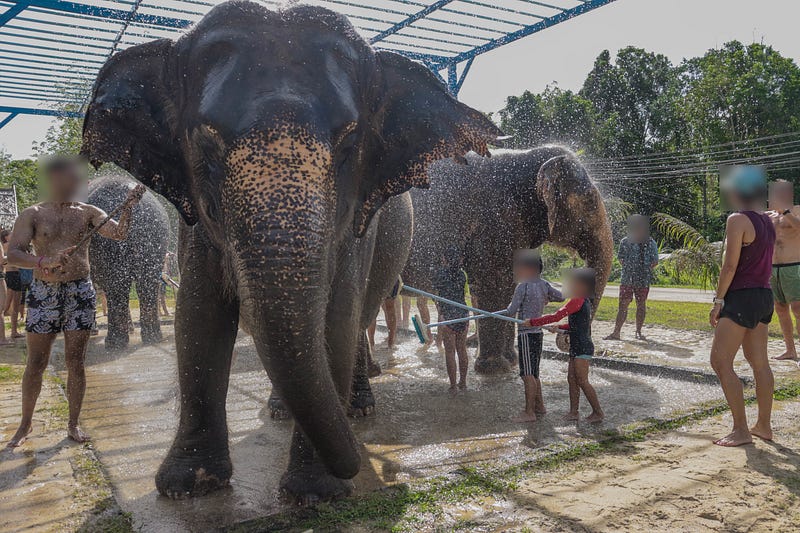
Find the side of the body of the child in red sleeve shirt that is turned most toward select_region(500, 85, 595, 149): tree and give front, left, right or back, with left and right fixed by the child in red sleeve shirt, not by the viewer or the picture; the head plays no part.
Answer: right

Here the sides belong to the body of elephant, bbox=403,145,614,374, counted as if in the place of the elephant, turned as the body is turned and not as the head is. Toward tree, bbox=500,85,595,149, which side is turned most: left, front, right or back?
left

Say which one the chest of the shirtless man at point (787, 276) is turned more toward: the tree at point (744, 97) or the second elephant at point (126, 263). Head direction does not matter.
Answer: the second elephant

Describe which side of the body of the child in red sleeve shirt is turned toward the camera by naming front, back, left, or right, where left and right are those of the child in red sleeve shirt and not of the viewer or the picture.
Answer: left

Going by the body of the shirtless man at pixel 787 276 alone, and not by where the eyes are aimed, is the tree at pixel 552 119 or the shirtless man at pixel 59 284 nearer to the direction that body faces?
the shirtless man

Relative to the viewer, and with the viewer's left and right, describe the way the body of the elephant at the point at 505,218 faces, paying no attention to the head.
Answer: facing to the right of the viewer

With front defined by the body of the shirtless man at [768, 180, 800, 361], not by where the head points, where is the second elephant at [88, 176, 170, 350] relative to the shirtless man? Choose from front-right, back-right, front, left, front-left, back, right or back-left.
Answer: front-right

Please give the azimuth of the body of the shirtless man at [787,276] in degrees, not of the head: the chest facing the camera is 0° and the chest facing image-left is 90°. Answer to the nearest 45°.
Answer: approximately 45°
